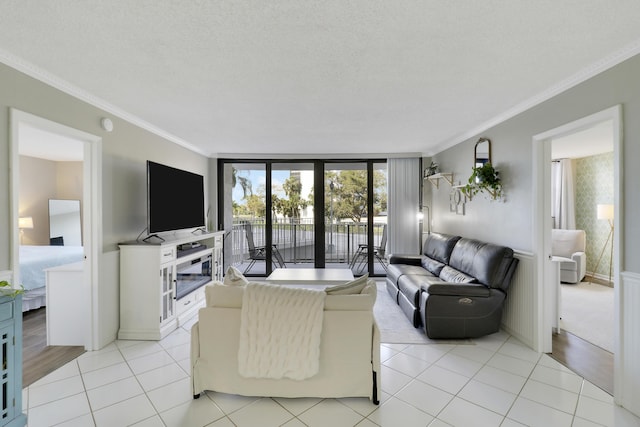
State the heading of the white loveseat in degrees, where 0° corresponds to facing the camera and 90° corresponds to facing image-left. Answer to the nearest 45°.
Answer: approximately 180°

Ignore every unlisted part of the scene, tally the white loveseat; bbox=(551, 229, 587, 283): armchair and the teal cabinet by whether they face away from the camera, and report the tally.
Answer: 1

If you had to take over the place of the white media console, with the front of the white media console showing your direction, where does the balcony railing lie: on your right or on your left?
on your left

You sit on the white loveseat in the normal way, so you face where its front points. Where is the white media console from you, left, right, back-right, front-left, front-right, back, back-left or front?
front-left

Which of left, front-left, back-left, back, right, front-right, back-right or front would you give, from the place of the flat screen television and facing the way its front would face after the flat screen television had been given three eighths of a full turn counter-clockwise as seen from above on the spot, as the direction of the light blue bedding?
front-left

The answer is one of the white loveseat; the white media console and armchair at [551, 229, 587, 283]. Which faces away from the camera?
the white loveseat

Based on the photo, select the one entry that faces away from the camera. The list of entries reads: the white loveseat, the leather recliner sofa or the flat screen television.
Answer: the white loveseat

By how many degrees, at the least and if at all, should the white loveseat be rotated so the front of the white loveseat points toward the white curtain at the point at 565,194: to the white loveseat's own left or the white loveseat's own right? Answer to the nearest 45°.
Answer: approximately 45° to the white loveseat's own right

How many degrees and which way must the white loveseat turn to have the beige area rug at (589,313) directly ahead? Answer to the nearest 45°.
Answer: approximately 90° to its right

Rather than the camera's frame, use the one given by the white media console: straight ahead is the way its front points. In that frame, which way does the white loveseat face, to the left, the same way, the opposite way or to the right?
to the left

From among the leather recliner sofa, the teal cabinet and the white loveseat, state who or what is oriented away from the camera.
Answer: the white loveseat

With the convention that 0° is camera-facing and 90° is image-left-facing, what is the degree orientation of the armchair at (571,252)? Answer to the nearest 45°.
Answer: approximately 45°

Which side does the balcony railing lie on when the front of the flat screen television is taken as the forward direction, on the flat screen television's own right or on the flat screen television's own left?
on the flat screen television's own left
